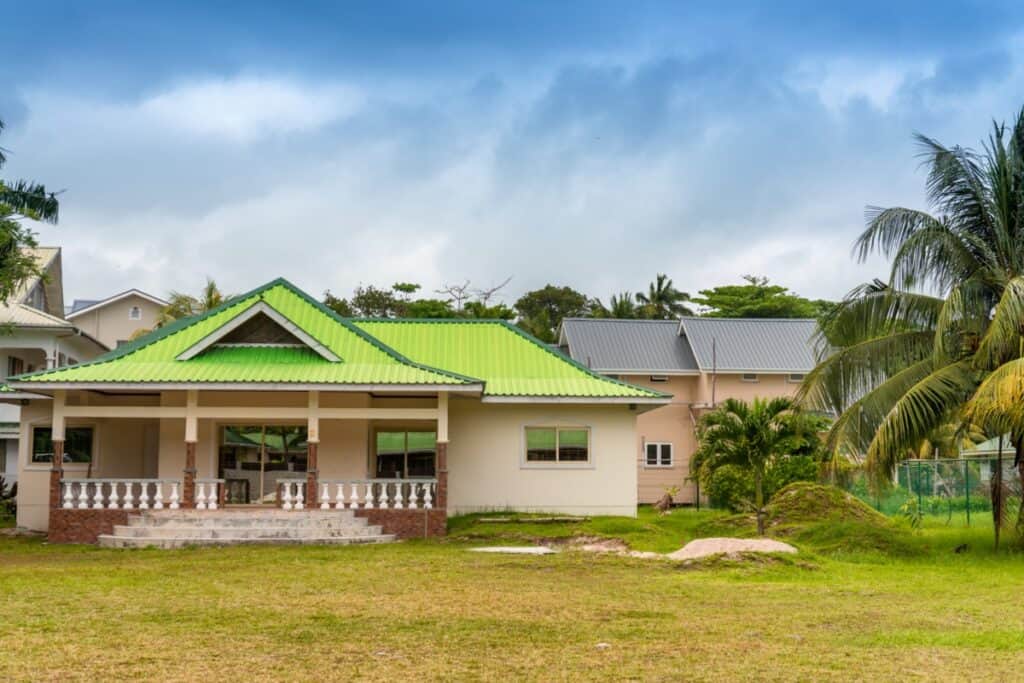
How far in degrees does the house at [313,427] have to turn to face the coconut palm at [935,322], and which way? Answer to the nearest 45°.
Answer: approximately 45° to its left

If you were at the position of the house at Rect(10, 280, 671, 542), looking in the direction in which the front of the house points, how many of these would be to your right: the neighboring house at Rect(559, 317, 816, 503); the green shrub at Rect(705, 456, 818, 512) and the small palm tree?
0

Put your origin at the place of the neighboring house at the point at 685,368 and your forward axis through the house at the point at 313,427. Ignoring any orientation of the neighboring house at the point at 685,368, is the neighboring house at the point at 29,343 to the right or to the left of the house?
right

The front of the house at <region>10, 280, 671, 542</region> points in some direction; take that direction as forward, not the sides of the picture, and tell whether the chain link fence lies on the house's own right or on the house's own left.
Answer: on the house's own left

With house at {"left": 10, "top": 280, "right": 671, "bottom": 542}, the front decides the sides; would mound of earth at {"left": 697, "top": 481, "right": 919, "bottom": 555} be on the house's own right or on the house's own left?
on the house's own left

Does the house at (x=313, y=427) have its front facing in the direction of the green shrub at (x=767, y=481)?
no

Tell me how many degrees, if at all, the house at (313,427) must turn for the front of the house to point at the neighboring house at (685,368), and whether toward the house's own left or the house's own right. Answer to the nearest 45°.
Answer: approximately 135° to the house's own left

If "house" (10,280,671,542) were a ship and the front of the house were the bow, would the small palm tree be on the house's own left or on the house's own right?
on the house's own left

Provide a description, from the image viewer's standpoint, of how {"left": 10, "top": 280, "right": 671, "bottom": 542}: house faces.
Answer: facing the viewer

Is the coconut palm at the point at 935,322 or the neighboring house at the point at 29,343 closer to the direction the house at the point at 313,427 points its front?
the coconut palm

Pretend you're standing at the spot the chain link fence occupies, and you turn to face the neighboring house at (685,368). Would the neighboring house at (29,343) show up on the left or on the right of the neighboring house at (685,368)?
left

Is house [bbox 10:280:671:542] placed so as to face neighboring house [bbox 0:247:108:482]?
no

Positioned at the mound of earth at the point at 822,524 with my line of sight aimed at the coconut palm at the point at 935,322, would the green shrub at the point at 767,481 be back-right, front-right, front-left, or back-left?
back-left
